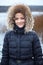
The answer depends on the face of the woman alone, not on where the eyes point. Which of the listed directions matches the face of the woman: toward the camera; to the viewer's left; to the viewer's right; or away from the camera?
toward the camera

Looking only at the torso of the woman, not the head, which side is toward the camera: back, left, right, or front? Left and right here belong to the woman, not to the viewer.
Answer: front
